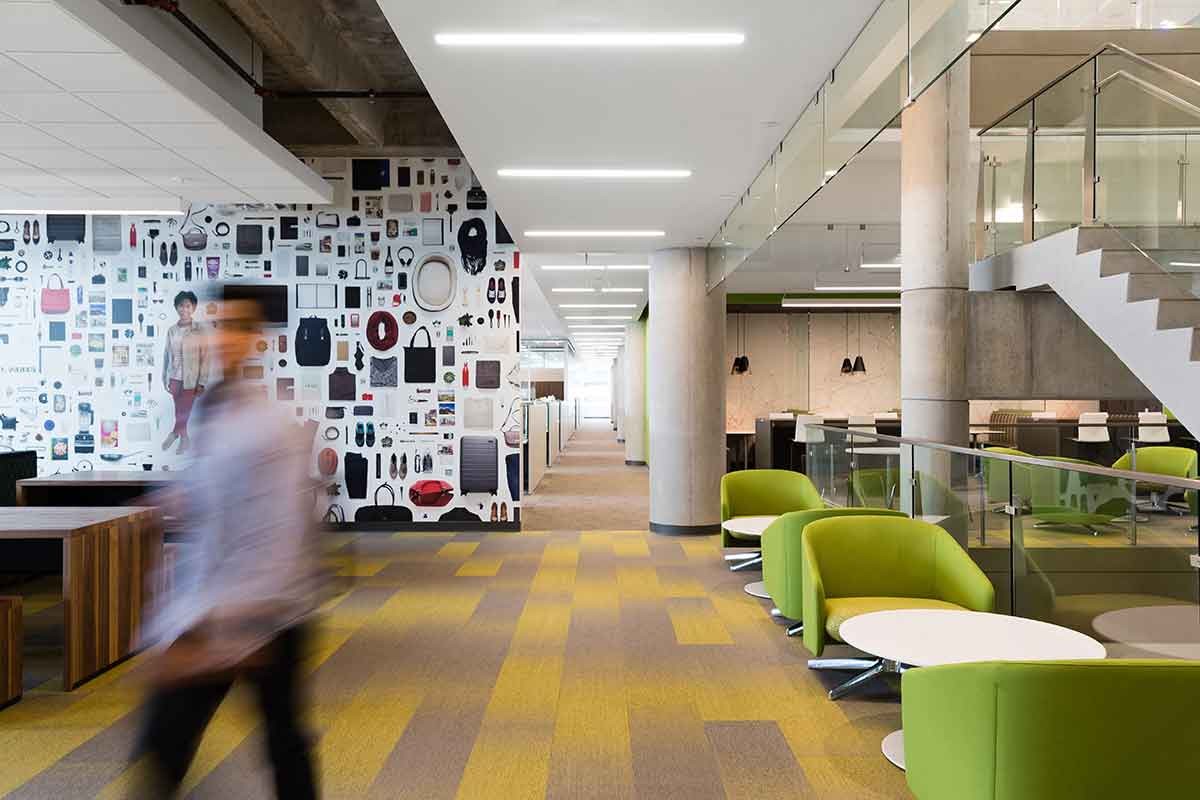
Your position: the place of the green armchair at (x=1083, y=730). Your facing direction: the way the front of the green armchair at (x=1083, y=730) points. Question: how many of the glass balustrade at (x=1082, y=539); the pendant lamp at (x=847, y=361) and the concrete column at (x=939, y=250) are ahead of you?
3

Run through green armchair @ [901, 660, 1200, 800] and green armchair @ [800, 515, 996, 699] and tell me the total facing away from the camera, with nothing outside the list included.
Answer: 1

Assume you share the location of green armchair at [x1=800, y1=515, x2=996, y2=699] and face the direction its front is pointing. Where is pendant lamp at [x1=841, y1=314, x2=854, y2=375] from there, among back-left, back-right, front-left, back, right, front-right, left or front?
back-left

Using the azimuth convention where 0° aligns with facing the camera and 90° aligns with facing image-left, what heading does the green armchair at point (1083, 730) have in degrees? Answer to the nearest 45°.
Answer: approximately 180°

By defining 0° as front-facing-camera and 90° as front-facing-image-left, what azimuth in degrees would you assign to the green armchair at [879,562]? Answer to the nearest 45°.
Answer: approximately 315°

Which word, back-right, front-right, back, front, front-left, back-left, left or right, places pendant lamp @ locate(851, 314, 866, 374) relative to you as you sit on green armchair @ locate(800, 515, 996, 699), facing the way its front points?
back-left

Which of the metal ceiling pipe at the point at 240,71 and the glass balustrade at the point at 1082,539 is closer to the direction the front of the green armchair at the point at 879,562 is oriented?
the glass balustrade

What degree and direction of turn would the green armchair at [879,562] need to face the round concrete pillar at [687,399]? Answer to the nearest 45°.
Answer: approximately 180°

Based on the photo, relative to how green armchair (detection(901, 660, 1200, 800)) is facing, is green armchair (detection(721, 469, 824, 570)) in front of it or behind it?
in front

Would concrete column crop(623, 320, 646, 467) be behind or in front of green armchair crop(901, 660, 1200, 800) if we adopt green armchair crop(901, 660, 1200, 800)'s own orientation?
in front

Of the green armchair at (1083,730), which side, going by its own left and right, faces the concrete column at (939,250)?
front

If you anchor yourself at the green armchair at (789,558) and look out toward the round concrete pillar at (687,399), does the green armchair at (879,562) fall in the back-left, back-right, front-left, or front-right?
back-right

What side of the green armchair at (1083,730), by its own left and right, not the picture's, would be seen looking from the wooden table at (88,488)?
left
